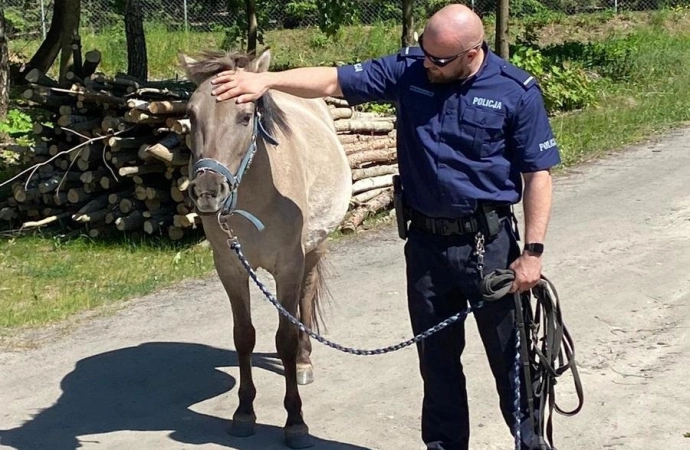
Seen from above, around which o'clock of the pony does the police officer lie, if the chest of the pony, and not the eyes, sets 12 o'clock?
The police officer is roughly at 9 o'clock from the pony.

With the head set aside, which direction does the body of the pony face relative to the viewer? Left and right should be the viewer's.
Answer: facing the viewer and to the left of the viewer

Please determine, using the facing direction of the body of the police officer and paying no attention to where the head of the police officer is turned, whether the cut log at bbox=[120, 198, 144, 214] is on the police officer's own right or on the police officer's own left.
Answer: on the police officer's own right

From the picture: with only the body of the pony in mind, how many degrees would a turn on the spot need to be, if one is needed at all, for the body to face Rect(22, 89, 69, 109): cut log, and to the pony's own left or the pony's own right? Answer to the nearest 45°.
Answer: approximately 90° to the pony's own right

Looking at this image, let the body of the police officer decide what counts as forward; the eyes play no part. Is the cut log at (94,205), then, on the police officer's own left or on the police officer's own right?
on the police officer's own right

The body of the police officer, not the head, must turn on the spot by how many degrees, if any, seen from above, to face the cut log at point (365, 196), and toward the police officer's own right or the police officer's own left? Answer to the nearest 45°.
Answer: approximately 135° to the police officer's own right

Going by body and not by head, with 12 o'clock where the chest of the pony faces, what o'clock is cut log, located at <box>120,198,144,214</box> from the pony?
The cut log is roughly at 4 o'clock from the pony.

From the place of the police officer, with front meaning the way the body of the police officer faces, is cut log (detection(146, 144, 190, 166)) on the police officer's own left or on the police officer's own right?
on the police officer's own right

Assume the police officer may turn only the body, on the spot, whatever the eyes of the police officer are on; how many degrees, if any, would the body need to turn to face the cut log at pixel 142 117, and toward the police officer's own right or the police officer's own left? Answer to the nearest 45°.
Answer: approximately 90° to the police officer's own right

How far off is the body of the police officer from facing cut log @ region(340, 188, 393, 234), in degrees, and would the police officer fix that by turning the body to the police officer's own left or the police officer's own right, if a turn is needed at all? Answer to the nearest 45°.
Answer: approximately 135° to the police officer's own right

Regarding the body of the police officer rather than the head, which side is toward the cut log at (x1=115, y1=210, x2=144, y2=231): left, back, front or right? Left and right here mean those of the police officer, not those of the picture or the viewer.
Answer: right

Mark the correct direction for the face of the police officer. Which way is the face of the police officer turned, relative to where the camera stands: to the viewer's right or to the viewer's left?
to the viewer's left
